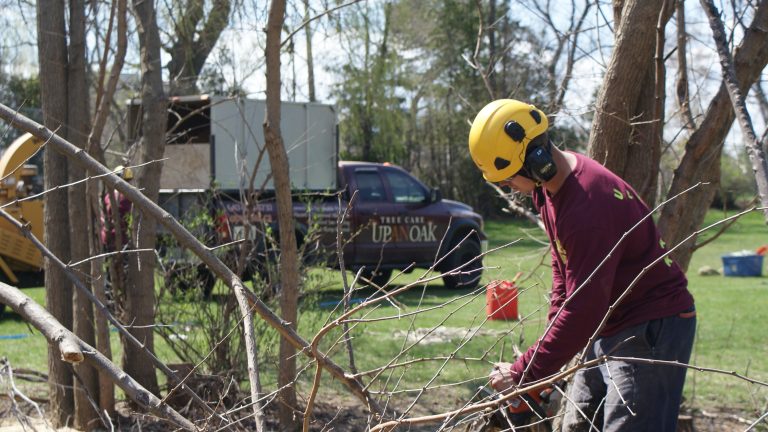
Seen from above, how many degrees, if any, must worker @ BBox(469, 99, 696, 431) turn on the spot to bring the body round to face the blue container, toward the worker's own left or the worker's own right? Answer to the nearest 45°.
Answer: approximately 90° to the worker's own right

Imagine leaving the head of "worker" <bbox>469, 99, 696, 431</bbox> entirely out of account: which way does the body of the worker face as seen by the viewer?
to the viewer's left

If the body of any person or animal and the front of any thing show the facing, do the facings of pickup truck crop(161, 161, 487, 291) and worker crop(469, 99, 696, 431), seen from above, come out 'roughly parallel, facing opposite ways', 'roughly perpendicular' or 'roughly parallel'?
roughly parallel, facing opposite ways

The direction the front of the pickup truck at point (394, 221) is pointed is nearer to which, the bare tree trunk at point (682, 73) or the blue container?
the blue container

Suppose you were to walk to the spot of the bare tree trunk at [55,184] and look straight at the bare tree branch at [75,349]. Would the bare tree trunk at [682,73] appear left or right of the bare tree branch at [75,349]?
left

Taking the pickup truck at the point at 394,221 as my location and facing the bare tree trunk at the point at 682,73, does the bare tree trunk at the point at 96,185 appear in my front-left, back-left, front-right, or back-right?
front-right

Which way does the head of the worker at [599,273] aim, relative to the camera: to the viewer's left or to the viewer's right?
to the viewer's left

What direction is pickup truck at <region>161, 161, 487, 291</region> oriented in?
to the viewer's right
